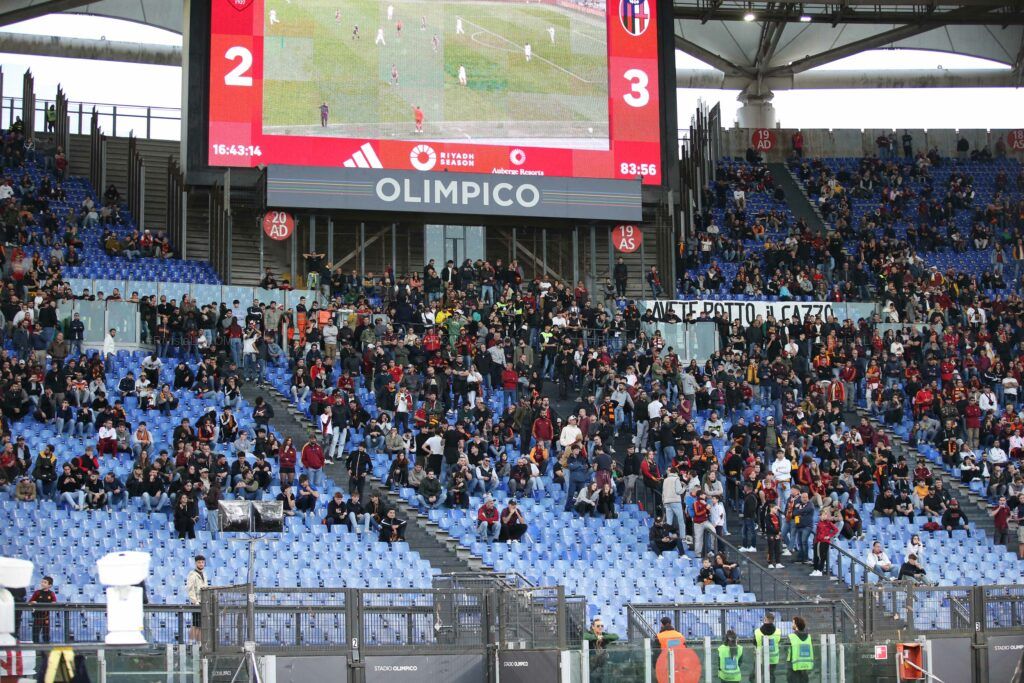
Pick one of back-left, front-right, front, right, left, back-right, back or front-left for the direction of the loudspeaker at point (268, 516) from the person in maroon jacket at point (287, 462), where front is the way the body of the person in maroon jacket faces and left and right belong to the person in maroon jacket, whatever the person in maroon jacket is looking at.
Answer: front

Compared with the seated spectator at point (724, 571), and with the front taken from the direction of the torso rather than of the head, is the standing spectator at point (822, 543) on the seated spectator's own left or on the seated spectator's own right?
on the seated spectator's own left

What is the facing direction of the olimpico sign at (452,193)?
toward the camera

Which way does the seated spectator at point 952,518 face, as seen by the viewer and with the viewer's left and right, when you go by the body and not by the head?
facing the viewer

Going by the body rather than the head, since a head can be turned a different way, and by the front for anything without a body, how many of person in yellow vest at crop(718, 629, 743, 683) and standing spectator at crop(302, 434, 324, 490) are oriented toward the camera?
1

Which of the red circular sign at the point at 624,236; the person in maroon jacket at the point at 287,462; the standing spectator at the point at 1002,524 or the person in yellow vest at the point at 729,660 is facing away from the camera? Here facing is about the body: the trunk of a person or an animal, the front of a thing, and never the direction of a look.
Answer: the person in yellow vest

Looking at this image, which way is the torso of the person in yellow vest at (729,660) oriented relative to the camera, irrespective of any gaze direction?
away from the camera

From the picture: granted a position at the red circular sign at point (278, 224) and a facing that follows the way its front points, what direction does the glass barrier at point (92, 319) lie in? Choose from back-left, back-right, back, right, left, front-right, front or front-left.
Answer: front-right

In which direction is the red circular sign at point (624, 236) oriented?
toward the camera

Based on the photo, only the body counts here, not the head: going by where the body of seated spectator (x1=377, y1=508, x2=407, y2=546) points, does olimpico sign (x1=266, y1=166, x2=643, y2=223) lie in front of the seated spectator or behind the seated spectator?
behind

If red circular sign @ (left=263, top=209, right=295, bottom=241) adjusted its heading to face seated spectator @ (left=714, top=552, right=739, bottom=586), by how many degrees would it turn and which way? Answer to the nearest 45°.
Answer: approximately 45° to its left

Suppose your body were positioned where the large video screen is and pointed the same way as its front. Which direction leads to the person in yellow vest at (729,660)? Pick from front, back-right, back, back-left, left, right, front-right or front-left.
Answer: front

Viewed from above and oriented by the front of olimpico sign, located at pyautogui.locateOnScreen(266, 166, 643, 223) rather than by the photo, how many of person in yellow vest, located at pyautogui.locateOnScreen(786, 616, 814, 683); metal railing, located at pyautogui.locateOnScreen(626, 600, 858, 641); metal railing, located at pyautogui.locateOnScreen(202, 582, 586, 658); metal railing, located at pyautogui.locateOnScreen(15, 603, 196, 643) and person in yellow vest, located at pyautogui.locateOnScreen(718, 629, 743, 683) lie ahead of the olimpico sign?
5

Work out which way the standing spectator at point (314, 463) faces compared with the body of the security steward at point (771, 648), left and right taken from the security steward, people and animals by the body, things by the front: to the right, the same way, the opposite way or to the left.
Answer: the opposite way

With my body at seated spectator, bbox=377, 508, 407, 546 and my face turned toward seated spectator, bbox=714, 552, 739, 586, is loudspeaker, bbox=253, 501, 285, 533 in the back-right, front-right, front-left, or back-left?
back-right

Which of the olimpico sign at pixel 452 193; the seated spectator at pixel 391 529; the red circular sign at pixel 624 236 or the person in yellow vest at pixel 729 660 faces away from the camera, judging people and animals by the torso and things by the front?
the person in yellow vest

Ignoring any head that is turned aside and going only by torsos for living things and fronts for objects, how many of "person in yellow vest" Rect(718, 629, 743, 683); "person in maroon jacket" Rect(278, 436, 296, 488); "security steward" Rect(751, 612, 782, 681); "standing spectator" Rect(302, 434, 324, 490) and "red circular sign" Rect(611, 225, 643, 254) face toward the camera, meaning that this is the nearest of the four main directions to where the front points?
3
